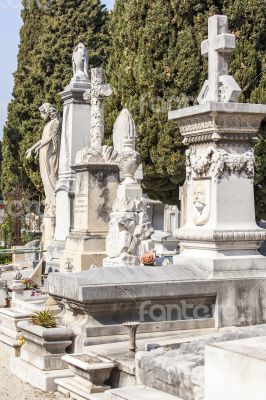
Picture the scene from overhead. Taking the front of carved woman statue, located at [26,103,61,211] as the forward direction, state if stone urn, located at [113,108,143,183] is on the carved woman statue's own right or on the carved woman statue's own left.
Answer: on the carved woman statue's own left

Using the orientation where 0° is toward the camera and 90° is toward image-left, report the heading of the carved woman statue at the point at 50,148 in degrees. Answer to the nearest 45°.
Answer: approximately 90°

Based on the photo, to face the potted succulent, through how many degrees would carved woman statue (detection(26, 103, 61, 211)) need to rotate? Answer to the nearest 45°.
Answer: approximately 90° to its left

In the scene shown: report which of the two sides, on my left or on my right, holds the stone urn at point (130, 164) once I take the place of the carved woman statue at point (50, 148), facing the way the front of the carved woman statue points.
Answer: on my left

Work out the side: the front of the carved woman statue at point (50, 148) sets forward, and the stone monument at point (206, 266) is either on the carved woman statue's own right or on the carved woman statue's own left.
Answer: on the carved woman statue's own left

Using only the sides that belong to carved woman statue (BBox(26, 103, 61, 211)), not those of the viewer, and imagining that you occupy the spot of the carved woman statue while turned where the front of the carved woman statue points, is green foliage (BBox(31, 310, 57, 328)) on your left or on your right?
on your left

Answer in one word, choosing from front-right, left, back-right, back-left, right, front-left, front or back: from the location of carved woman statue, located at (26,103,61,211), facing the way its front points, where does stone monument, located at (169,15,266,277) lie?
left

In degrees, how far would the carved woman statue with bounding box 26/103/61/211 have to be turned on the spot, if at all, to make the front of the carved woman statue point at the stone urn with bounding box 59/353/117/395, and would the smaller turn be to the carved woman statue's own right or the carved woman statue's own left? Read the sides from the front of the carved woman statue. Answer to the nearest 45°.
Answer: approximately 90° to the carved woman statue's own left

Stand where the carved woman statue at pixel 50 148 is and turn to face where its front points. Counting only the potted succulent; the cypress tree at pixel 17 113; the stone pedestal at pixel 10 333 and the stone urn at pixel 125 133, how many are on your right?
1

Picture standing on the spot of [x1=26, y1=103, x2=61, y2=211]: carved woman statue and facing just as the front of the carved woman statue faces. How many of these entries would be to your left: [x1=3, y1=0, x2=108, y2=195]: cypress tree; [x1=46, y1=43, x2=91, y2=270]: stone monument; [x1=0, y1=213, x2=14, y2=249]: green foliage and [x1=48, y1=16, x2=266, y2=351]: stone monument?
2
